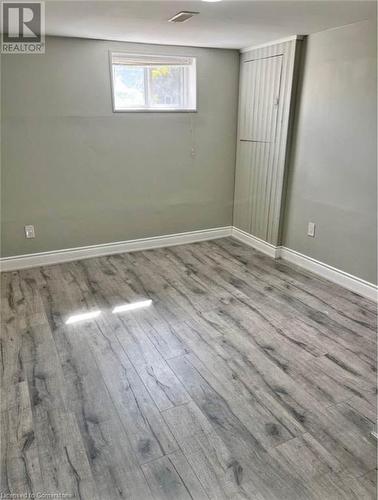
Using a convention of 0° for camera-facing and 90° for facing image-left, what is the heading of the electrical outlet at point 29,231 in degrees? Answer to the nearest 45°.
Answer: approximately 0°

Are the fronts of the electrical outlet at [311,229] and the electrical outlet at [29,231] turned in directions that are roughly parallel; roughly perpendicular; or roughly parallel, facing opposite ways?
roughly perpendicular

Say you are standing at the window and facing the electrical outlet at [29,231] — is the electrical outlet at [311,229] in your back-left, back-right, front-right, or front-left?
back-left

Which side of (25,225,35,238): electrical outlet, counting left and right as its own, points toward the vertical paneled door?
left

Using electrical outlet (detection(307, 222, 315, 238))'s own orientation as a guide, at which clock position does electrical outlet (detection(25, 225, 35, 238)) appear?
electrical outlet (detection(25, 225, 35, 238)) is roughly at 1 o'clock from electrical outlet (detection(307, 222, 315, 238)).

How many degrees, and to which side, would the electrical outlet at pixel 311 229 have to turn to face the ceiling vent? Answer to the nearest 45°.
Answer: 0° — it already faces it

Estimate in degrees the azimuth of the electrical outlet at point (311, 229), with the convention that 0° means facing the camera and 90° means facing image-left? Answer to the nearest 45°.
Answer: approximately 45°

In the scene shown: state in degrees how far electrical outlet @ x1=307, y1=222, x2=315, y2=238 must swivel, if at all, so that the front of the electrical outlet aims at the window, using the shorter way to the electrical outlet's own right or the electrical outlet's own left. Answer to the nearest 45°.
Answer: approximately 45° to the electrical outlet's own right
